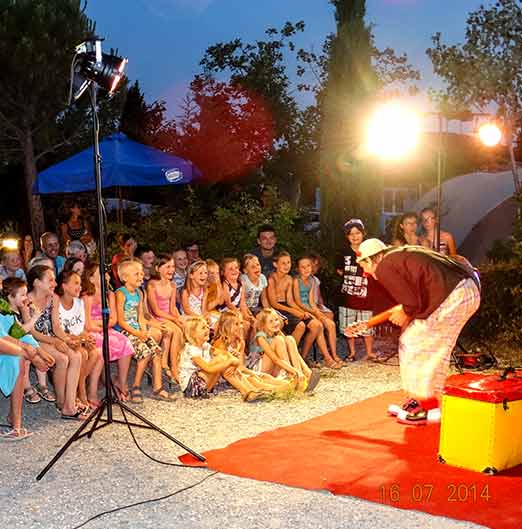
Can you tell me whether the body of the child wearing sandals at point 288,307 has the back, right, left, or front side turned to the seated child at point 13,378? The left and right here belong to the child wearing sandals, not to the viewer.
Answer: right

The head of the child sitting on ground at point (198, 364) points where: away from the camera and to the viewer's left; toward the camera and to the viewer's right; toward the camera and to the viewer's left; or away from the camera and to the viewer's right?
toward the camera and to the viewer's right

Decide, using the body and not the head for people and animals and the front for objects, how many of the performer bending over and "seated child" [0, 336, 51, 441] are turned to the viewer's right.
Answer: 1

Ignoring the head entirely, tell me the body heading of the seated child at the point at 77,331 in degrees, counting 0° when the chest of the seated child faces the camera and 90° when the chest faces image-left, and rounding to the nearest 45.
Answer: approximately 315°

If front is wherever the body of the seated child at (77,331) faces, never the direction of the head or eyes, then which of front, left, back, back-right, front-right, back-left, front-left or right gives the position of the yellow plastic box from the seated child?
front

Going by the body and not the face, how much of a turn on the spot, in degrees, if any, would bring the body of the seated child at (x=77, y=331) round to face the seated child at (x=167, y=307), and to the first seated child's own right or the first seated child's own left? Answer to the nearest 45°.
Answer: approximately 90° to the first seated child's own left

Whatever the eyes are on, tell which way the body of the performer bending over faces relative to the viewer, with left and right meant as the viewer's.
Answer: facing to the left of the viewer

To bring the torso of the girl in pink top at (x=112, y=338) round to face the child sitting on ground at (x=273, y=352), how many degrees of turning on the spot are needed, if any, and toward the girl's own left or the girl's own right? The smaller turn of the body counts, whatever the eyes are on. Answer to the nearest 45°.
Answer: approximately 45° to the girl's own left

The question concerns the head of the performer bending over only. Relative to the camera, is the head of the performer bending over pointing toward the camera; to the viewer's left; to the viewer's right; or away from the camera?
to the viewer's left

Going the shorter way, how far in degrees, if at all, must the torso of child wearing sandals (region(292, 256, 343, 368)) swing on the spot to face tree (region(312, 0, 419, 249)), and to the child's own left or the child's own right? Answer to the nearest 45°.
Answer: approximately 135° to the child's own left

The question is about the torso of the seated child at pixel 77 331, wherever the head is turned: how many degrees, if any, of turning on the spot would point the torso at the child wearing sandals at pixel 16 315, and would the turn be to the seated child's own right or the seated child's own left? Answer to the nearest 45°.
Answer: approximately 90° to the seated child's own right

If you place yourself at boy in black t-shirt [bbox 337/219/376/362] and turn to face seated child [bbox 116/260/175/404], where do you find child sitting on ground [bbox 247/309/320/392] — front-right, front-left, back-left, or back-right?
front-left

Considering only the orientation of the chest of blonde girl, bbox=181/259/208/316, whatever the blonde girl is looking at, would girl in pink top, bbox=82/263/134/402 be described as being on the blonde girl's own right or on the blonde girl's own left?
on the blonde girl's own right

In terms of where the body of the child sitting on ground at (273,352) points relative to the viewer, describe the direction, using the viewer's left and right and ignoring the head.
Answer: facing the viewer and to the right of the viewer

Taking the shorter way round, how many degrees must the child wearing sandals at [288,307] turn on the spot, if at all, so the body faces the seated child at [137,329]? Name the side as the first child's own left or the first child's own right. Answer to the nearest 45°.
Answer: approximately 90° to the first child's own right

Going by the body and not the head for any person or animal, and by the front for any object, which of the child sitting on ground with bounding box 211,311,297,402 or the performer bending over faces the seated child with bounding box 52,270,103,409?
the performer bending over
